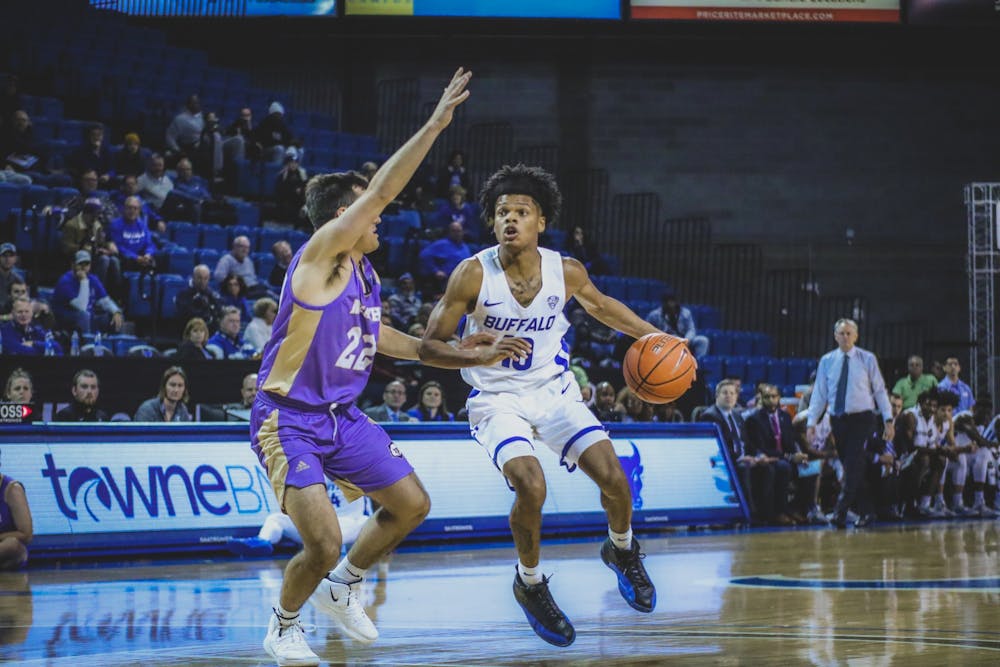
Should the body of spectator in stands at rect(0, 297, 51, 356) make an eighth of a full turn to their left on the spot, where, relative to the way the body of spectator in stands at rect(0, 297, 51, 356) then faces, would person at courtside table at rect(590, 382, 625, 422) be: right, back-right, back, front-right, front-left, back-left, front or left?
front

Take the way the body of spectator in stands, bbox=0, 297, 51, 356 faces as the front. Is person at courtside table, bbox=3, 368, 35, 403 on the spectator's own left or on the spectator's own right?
on the spectator's own right

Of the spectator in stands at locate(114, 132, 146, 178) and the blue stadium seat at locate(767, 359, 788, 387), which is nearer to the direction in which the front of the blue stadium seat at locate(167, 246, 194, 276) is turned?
the blue stadium seat

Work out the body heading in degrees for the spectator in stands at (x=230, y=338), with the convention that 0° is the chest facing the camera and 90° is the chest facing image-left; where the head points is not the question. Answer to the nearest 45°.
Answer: approximately 315°

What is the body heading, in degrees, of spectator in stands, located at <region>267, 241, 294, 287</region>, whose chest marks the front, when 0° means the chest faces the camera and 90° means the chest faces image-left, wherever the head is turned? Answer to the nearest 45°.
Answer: approximately 315°

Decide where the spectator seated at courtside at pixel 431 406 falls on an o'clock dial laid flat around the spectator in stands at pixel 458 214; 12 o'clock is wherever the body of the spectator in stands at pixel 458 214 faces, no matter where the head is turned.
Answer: the spectator seated at courtside at pixel 431 406 is roughly at 12 o'clock from the spectator in stands at pixel 458 214.

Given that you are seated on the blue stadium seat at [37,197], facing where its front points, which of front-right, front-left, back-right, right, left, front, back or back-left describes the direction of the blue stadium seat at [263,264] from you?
front-left

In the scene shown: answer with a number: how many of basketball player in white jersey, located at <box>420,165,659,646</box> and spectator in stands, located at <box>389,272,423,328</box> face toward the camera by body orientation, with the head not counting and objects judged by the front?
2

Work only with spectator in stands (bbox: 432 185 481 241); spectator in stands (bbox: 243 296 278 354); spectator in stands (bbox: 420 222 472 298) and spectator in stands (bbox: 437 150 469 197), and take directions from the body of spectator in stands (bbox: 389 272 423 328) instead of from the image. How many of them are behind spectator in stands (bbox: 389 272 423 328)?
3

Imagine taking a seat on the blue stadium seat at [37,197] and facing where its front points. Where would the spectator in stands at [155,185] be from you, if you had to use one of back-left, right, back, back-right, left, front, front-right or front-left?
left

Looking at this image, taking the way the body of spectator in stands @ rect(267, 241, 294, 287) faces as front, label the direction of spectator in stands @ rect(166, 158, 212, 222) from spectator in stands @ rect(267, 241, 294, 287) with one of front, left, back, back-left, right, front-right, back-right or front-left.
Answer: back

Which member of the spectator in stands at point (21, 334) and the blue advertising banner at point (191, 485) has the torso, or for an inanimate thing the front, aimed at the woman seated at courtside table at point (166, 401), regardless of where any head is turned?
the spectator in stands at point (21, 334)

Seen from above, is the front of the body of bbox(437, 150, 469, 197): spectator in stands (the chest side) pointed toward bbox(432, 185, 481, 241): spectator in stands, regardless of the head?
yes
